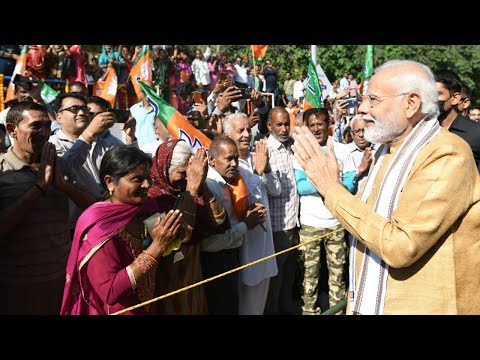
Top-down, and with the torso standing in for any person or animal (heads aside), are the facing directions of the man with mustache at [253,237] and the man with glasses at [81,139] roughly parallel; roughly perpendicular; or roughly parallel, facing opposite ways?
roughly parallel

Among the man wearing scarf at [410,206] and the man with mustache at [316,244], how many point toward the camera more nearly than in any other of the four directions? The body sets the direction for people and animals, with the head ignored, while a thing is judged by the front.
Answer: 1

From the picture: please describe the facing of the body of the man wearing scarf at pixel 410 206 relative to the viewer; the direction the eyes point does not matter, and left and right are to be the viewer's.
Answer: facing to the left of the viewer

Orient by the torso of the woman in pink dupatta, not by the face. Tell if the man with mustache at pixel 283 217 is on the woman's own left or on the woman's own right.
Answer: on the woman's own left

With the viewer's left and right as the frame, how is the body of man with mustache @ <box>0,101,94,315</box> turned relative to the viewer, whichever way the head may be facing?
facing the viewer and to the right of the viewer

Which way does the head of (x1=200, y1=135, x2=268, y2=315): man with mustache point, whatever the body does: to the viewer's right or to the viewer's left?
to the viewer's right

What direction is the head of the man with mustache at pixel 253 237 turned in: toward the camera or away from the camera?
toward the camera

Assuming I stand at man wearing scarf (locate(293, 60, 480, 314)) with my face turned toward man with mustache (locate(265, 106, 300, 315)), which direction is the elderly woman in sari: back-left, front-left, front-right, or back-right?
front-left

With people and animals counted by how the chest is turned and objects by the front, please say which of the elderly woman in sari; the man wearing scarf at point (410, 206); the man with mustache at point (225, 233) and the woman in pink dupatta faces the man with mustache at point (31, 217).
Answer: the man wearing scarf

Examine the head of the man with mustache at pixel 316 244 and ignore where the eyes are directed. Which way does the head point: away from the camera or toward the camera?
toward the camera

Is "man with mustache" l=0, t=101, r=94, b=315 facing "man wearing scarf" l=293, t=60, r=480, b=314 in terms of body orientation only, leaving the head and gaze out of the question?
yes

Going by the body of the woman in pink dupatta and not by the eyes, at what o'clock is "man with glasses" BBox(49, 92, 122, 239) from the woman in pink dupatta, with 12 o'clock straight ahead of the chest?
The man with glasses is roughly at 7 o'clock from the woman in pink dupatta.

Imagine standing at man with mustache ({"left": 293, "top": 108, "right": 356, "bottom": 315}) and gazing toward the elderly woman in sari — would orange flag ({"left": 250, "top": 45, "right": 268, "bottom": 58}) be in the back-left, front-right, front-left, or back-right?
back-right

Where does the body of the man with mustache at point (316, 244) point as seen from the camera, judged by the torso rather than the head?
toward the camera

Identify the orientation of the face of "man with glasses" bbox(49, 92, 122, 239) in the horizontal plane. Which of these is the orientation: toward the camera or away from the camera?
toward the camera

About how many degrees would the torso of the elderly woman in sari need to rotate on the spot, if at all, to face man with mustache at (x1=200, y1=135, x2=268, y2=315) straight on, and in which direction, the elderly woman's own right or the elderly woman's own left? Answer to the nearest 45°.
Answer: approximately 90° to the elderly woman's own left

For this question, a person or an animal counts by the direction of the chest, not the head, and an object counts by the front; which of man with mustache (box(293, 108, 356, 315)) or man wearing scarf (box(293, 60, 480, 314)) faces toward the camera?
the man with mustache

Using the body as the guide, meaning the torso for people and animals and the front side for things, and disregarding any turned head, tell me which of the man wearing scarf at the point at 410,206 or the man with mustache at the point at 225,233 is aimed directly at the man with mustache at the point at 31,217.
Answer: the man wearing scarf
